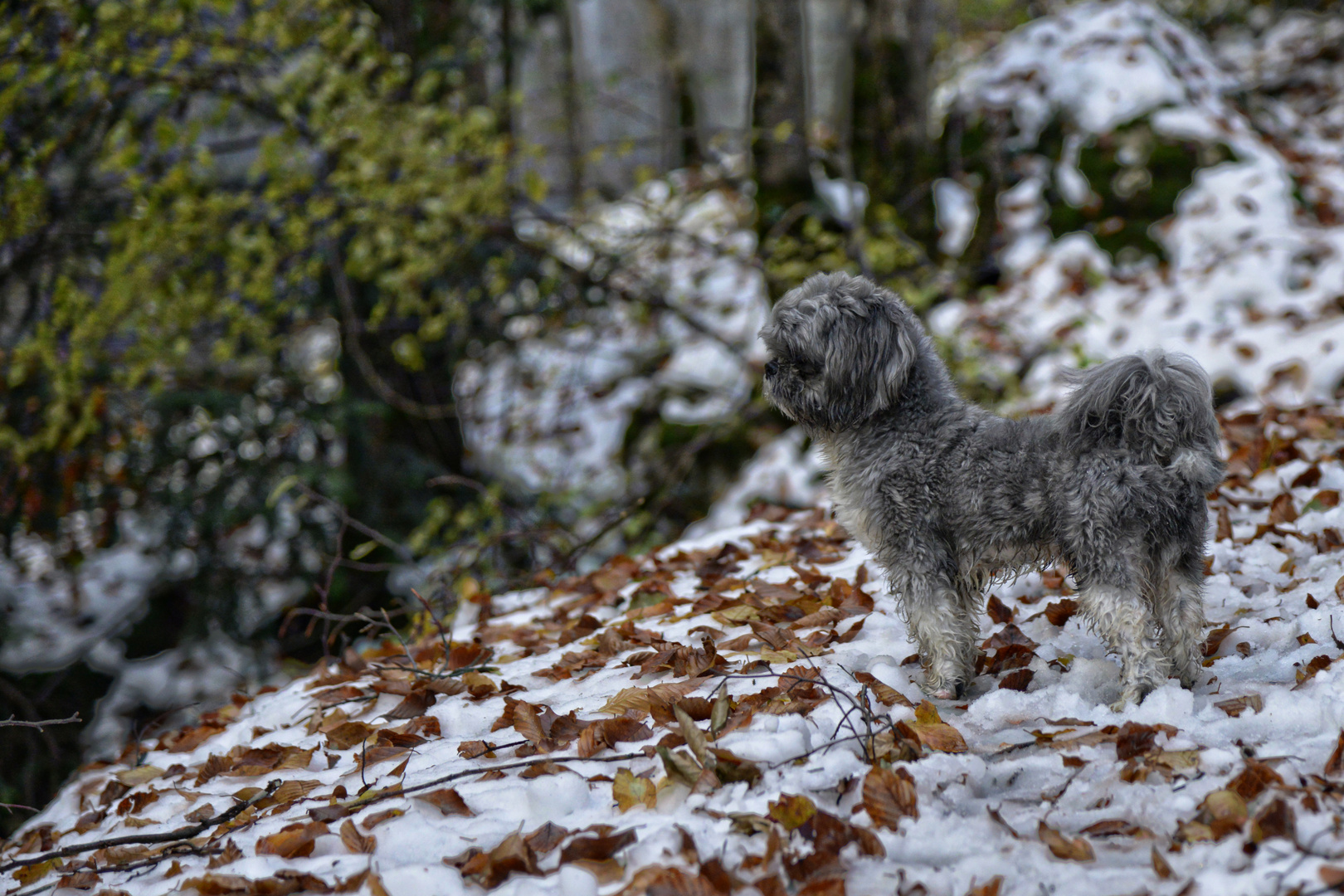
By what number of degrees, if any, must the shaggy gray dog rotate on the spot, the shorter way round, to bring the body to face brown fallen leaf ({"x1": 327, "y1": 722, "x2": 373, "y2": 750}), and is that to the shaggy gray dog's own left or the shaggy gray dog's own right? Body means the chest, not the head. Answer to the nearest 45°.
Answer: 0° — it already faces it

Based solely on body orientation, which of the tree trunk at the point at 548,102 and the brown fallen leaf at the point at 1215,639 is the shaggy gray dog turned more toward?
the tree trunk

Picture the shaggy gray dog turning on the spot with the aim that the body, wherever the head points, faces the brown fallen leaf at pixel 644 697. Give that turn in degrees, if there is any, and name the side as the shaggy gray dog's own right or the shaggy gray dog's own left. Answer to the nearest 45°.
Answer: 0° — it already faces it

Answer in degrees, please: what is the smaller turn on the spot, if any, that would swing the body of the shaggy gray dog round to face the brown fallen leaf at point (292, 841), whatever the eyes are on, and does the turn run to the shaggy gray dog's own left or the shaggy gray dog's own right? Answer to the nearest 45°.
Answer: approximately 45° to the shaggy gray dog's own left

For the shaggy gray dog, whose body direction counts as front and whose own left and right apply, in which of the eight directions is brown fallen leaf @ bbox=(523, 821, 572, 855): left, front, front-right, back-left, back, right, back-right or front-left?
front-left

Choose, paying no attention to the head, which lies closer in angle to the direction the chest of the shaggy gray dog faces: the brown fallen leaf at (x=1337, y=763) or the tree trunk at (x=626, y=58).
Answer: the tree trunk

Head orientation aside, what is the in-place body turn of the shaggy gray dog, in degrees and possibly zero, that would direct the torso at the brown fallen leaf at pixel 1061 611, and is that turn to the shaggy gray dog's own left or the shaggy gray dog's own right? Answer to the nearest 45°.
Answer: approximately 90° to the shaggy gray dog's own right

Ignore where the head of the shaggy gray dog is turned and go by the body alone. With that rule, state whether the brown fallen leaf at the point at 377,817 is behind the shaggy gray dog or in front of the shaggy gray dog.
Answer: in front

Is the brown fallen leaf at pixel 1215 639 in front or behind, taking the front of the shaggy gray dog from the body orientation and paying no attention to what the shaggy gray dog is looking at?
behind

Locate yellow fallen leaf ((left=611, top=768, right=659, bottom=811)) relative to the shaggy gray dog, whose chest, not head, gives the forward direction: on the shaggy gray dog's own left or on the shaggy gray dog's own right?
on the shaggy gray dog's own left

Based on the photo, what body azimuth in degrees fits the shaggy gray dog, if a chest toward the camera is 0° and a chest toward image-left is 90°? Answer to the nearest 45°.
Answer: approximately 90°

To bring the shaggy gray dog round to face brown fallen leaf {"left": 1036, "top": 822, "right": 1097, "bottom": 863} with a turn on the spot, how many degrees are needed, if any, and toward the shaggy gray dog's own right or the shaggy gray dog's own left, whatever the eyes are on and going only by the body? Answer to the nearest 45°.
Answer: approximately 90° to the shaggy gray dog's own left

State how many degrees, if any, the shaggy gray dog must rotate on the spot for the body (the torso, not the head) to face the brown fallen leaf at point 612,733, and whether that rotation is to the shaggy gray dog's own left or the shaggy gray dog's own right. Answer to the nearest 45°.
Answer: approximately 45° to the shaggy gray dog's own left
